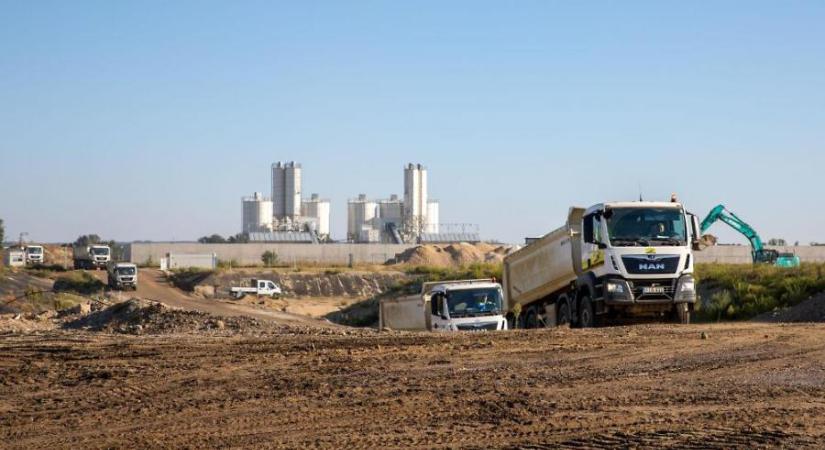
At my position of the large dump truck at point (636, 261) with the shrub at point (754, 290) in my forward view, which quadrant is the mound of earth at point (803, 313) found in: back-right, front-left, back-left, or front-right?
front-right

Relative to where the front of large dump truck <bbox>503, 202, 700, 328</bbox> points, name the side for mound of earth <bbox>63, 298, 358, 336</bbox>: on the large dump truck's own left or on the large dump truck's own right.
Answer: on the large dump truck's own right

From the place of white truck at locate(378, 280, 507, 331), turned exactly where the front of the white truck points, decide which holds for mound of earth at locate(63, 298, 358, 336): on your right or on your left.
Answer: on your right

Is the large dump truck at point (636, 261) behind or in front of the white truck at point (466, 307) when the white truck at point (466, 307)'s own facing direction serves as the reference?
in front

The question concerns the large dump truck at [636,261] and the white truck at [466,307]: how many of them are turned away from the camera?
0

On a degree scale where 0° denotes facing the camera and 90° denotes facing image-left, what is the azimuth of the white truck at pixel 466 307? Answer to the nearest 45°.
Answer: approximately 315°

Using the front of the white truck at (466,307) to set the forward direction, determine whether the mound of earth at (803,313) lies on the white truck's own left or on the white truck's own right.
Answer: on the white truck's own left

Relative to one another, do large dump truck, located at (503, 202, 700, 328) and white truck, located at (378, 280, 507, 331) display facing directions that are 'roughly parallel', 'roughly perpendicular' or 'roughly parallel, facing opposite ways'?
roughly parallel

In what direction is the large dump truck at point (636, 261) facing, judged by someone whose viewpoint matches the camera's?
facing the viewer and to the right of the viewer

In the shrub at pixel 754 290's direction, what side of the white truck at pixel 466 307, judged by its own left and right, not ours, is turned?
left
